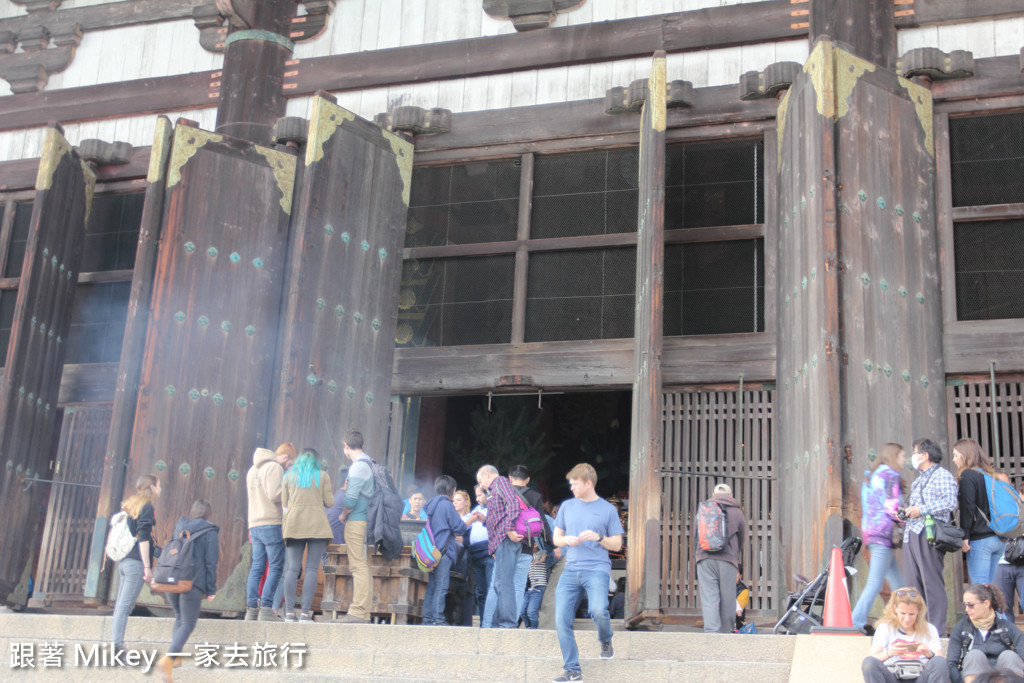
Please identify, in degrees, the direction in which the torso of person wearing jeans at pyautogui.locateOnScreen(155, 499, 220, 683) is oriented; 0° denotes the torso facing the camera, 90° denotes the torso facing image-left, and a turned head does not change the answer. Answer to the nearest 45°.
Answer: approximately 225°

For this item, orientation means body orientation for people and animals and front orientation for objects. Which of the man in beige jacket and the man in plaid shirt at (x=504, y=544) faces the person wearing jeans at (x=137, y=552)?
the man in plaid shirt

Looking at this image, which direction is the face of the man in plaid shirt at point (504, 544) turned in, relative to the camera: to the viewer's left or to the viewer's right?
to the viewer's left

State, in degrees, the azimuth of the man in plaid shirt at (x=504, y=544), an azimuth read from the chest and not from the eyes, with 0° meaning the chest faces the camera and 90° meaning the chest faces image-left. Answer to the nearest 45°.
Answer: approximately 90°

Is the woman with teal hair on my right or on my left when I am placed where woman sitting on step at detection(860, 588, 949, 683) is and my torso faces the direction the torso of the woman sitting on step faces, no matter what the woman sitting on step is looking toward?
on my right

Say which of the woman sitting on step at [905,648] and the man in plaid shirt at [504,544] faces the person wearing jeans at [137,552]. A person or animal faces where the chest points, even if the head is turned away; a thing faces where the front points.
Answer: the man in plaid shirt

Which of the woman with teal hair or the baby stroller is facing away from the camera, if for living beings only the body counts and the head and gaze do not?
the woman with teal hair

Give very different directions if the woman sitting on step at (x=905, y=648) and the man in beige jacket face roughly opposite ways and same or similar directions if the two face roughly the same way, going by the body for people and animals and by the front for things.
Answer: very different directions

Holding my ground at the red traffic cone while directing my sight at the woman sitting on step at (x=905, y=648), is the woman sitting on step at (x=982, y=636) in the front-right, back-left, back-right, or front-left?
front-left

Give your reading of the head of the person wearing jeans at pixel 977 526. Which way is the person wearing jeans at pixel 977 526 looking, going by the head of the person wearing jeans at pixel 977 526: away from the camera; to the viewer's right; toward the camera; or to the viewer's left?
to the viewer's left

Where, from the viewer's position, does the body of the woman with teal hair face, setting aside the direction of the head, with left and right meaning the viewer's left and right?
facing away from the viewer

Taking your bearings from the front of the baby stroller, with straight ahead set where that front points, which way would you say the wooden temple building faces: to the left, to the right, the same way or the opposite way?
to the left
